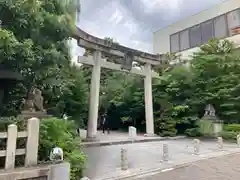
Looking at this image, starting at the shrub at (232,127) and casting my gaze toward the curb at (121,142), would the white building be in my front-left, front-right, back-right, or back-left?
back-right

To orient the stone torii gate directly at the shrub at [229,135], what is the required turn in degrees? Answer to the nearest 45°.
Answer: approximately 45° to its left

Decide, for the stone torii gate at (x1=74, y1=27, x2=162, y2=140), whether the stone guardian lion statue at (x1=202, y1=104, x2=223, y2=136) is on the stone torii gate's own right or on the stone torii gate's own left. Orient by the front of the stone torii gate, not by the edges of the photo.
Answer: on the stone torii gate's own left

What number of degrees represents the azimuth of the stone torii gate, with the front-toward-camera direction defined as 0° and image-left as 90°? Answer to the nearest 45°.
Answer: approximately 315°

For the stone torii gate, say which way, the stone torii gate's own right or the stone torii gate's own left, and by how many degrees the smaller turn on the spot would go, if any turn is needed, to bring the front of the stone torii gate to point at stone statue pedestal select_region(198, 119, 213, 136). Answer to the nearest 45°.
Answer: approximately 45° to the stone torii gate's own left

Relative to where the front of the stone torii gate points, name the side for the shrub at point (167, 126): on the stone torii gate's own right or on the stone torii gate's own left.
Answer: on the stone torii gate's own left

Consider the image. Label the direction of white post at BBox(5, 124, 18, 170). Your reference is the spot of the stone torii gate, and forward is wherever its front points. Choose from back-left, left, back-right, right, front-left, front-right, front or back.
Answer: front-right

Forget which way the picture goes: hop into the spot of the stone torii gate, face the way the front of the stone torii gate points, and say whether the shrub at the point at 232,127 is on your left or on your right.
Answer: on your left

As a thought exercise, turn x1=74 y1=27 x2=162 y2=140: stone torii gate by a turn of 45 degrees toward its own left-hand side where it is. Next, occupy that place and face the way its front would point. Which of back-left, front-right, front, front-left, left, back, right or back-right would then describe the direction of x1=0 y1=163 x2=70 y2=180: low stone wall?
right

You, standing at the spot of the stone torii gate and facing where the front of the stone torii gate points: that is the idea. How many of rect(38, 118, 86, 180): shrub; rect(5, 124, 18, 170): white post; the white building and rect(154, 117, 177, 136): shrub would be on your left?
2

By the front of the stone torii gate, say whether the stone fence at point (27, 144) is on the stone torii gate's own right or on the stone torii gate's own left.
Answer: on the stone torii gate's own right

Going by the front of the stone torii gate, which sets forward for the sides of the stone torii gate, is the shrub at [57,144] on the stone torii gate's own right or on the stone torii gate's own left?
on the stone torii gate's own right

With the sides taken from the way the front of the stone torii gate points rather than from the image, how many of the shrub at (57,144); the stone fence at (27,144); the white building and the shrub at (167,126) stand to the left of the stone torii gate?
2

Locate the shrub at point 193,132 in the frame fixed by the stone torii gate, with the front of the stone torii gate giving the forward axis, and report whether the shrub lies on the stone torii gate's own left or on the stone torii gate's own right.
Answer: on the stone torii gate's own left

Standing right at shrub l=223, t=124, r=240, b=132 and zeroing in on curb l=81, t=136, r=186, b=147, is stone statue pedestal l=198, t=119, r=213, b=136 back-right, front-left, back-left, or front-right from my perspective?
front-right
